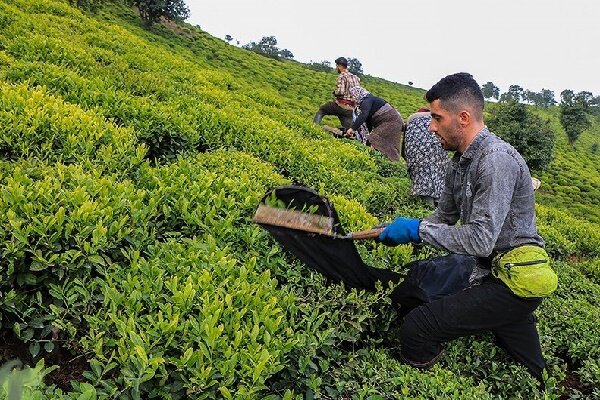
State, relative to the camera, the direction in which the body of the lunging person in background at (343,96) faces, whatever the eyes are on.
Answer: to the viewer's left

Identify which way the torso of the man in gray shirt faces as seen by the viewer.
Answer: to the viewer's left

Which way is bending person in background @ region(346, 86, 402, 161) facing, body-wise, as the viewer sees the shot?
to the viewer's left

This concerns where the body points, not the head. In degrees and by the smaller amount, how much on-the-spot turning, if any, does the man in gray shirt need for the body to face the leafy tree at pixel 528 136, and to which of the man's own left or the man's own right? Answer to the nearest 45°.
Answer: approximately 90° to the man's own right

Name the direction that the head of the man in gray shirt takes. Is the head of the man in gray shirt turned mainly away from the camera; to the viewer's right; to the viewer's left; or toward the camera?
to the viewer's left

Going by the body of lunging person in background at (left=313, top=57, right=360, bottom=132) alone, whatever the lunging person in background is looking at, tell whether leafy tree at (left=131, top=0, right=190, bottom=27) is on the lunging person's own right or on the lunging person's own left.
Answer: on the lunging person's own right

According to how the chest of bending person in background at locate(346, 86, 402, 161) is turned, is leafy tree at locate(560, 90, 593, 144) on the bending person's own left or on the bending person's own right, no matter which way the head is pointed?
on the bending person's own right
